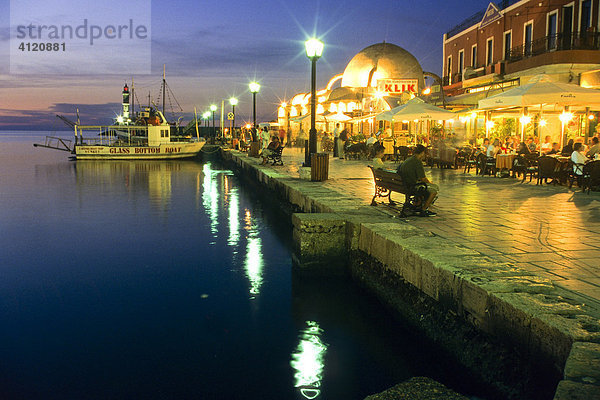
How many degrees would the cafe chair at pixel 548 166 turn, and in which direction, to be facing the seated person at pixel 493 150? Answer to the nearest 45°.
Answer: approximately 45° to its left

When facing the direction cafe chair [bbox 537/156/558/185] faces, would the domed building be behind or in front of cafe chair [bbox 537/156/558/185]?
in front

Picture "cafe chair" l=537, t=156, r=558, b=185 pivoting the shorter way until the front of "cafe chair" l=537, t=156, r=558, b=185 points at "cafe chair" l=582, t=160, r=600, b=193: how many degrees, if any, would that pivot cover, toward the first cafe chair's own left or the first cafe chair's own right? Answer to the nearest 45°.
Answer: approximately 135° to the first cafe chair's own right
